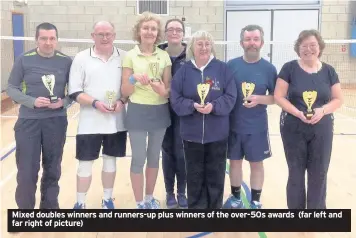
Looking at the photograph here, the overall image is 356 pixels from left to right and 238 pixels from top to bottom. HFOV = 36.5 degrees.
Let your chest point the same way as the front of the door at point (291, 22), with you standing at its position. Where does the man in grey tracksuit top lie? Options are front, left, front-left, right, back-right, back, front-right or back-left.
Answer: front

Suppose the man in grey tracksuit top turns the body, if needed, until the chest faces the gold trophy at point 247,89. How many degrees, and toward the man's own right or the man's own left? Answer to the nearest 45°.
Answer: approximately 90° to the man's own left

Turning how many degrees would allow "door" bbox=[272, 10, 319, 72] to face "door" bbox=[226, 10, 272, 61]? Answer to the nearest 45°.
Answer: approximately 90° to its right

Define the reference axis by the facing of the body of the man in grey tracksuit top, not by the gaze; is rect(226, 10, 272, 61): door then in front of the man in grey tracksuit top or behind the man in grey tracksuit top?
behind

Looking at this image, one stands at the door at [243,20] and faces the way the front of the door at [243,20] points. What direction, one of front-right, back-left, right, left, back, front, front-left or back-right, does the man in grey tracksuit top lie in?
front

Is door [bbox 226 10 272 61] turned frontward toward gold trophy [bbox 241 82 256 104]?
yes

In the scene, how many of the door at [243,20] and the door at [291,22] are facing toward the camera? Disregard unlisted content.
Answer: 2

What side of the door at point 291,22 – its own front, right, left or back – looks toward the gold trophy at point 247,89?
front

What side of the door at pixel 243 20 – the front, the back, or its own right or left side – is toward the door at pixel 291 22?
left

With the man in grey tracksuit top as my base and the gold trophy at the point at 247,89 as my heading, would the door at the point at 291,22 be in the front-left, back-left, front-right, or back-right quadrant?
front-left

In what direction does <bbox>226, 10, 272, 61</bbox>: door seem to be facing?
toward the camera

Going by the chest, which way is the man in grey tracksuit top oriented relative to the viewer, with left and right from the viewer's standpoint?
facing the viewer
